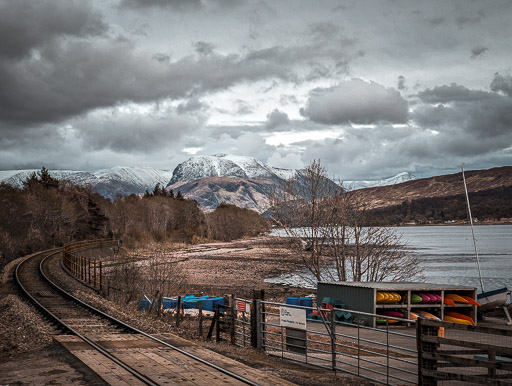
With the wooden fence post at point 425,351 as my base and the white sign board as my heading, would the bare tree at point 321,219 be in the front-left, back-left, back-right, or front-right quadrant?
front-right

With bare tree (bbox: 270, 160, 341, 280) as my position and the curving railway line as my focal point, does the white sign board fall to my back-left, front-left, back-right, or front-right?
front-left

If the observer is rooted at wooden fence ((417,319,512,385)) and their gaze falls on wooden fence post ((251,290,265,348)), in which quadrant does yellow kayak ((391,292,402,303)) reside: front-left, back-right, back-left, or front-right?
front-right
